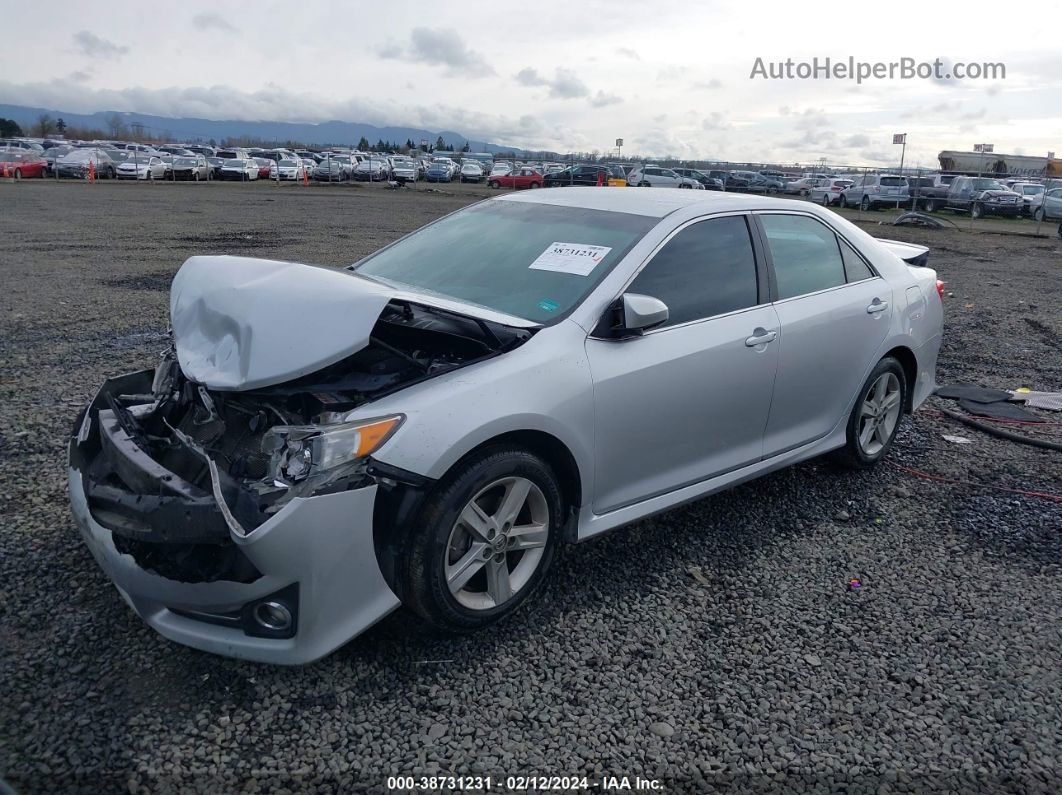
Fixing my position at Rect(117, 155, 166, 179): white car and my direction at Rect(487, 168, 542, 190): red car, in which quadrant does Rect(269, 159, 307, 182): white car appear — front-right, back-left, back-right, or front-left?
front-left

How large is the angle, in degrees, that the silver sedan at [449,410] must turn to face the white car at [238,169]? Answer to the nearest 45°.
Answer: approximately 135° to its right

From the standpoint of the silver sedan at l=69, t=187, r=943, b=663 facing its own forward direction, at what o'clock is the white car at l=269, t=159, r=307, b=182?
The white car is roughly at 4 o'clock from the silver sedan.

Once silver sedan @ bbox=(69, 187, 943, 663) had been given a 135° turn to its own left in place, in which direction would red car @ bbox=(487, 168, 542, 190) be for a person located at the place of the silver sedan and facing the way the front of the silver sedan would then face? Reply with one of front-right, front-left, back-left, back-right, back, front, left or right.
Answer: left

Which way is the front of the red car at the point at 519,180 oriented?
to the viewer's left

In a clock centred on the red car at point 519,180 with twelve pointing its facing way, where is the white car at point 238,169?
The white car is roughly at 12 o'clock from the red car.

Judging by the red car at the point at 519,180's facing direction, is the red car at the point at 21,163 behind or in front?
in front

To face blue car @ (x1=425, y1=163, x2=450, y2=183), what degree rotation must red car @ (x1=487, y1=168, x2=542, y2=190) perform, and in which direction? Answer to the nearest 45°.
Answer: approximately 45° to its right

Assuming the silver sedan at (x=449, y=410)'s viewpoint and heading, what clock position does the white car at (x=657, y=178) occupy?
The white car is roughly at 5 o'clock from the silver sedan.

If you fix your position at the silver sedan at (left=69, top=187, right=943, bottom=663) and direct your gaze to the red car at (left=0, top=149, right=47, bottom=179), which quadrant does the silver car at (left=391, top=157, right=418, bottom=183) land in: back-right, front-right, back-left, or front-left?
front-right

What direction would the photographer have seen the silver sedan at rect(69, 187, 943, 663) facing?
facing the viewer and to the left of the viewer

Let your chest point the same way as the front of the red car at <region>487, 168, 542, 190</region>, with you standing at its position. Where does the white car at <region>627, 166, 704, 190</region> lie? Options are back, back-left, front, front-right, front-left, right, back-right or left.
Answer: back-left

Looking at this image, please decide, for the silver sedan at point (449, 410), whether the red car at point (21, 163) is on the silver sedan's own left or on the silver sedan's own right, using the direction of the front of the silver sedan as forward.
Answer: on the silver sedan's own right
